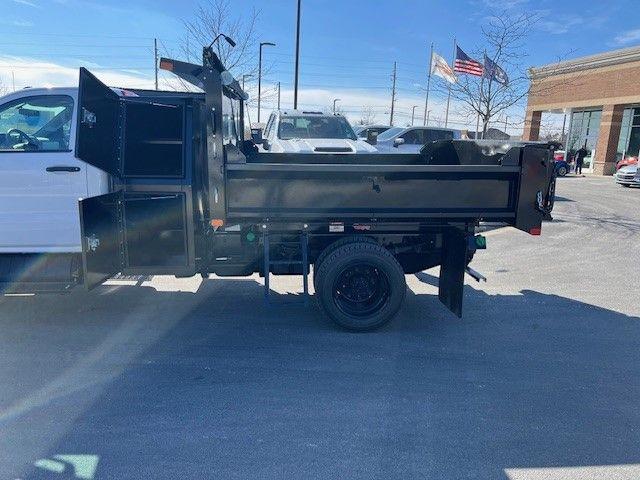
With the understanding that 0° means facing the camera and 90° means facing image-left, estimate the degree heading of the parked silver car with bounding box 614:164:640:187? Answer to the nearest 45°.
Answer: approximately 45°

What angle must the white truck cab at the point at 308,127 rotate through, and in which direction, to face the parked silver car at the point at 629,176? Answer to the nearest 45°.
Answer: approximately 90° to its left

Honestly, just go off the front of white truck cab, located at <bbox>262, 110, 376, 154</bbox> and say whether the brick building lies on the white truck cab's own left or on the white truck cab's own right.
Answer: on the white truck cab's own left

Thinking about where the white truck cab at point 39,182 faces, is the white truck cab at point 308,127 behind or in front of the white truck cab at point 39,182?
behind

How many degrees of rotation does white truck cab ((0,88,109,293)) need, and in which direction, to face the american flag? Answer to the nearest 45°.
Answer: approximately 135° to its right

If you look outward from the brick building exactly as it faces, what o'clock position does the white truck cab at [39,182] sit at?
The white truck cab is roughly at 11 o'clock from the brick building.

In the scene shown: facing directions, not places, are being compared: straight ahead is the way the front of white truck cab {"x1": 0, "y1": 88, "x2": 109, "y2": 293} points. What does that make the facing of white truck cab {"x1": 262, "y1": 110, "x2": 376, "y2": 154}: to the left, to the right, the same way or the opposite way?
to the left

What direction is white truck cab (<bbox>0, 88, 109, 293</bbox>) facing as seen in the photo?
to the viewer's left

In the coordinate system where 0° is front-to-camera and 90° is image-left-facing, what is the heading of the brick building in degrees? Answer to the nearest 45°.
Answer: approximately 45°

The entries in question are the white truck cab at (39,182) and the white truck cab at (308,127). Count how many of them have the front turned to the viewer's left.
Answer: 1

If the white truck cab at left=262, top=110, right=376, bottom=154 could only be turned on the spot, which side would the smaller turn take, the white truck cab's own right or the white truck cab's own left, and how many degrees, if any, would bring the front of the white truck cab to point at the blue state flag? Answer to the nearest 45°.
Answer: approximately 90° to the white truck cab's own left

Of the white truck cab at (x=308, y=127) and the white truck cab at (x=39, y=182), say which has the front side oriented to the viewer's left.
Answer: the white truck cab at (x=39, y=182)

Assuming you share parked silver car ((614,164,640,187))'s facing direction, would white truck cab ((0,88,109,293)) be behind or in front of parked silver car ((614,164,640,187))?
in front
